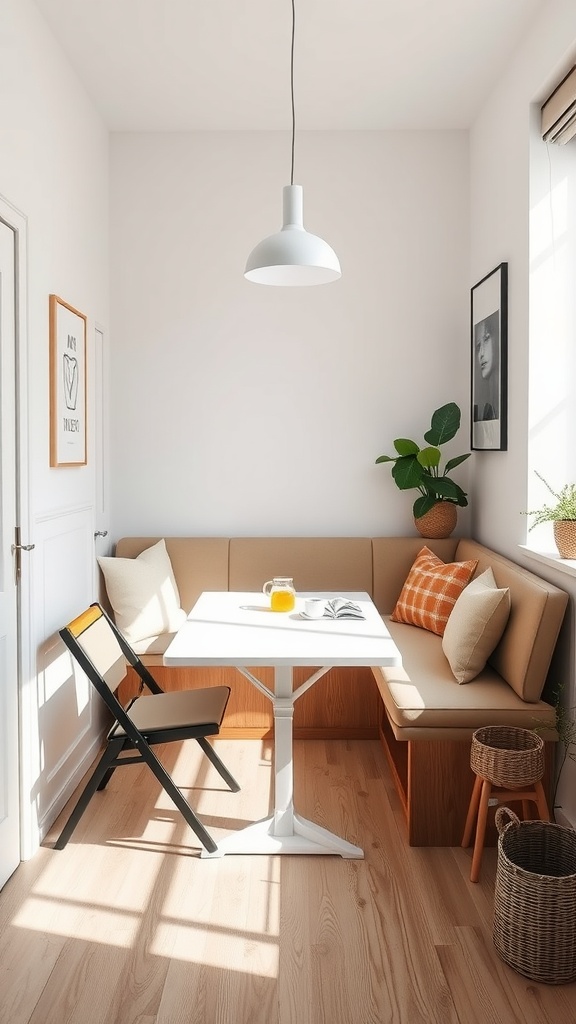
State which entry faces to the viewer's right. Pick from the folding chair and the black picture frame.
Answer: the folding chair

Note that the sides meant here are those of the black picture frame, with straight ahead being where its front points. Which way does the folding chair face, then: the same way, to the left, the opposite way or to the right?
the opposite way

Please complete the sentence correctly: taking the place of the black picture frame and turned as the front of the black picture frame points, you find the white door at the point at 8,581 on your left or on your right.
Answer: on your left

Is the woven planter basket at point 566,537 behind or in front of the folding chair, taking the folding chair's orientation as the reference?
in front

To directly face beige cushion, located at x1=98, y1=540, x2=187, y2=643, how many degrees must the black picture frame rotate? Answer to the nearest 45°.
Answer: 0° — it already faces it

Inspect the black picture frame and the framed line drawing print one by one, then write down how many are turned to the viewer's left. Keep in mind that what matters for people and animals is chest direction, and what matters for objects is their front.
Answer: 1

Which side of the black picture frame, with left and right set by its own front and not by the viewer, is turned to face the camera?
left

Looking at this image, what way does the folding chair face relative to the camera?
to the viewer's right

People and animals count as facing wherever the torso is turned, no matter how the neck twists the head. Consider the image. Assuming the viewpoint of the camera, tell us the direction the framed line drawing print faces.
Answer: facing to the right of the viewer

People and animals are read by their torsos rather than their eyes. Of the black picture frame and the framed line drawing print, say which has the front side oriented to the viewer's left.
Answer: the black picture frame

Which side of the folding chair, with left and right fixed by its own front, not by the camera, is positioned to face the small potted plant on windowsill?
front

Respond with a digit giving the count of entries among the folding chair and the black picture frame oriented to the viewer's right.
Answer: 1

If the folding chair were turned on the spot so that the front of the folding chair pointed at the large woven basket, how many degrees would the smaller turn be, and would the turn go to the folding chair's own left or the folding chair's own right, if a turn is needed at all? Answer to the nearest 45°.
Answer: approximately 45° to the folding chair's own right

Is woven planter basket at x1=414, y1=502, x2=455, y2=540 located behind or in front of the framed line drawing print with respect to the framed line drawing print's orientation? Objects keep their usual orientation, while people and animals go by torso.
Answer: in front

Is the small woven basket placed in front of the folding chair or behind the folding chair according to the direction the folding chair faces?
in front
